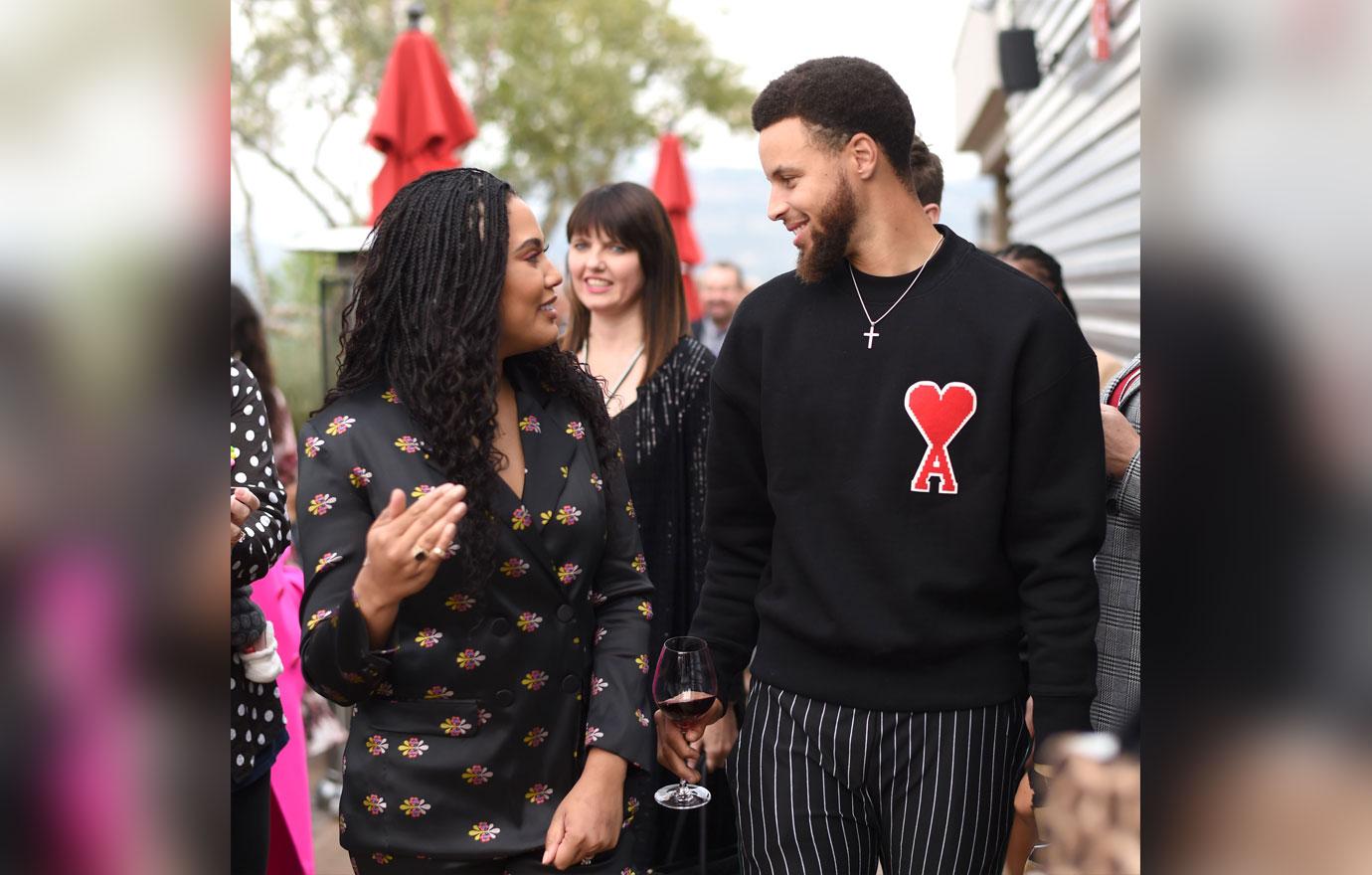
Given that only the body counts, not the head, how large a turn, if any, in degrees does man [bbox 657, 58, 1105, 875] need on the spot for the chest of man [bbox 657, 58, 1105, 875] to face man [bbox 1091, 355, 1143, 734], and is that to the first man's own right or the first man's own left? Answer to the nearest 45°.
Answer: approximately 90° to the first man's own left

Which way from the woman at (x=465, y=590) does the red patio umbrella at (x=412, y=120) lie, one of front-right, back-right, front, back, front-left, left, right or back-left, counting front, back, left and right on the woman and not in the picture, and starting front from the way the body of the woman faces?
back-left

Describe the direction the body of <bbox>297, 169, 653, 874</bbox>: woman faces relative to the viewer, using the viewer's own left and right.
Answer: facing the viewer and to the right of the viewer

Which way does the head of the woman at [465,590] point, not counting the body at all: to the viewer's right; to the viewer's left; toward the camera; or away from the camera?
to the viewer's right

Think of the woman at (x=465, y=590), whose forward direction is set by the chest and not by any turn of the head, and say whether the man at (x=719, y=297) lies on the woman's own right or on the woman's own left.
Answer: on the woman's own left

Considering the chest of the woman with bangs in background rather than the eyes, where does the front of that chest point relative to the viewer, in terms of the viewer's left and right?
facing the viewer and to the left of the viewer

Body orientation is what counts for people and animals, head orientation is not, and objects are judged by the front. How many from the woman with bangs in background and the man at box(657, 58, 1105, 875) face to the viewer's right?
0

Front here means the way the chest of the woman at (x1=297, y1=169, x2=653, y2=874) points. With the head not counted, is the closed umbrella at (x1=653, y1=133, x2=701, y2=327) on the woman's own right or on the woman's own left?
on the woman's own left

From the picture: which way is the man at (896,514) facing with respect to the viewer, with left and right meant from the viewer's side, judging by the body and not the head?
facing the viewer

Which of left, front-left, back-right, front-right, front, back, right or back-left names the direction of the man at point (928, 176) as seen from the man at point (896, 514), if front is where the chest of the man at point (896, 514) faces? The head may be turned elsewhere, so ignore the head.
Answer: back

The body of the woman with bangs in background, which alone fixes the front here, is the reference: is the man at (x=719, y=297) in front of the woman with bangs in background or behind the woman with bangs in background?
behind

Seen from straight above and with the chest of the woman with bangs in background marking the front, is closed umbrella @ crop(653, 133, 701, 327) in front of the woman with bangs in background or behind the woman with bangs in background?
behind

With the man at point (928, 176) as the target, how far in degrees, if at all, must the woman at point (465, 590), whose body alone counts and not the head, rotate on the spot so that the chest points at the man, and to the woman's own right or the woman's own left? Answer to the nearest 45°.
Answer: approximately 90° to the woman's own left

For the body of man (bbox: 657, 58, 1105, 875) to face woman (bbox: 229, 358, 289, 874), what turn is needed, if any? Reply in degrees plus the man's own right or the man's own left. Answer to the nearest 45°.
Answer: approximately 90° to the man's own right
